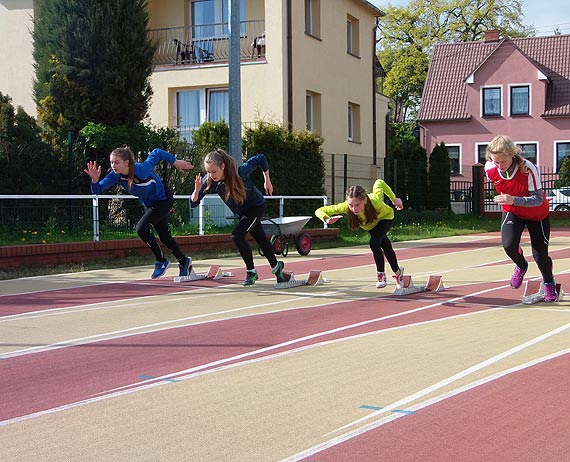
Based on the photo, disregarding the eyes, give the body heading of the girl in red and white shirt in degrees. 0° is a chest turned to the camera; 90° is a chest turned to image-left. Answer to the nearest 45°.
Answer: approximately 45°

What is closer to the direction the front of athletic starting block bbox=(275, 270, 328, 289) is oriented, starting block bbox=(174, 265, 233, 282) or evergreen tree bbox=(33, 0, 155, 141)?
the starting block

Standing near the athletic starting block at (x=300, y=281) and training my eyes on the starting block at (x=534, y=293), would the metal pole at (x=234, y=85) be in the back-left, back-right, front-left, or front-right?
back-left

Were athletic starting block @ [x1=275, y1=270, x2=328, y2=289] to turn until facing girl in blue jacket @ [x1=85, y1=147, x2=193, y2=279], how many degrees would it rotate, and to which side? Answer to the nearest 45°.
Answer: approximately 45° to its right

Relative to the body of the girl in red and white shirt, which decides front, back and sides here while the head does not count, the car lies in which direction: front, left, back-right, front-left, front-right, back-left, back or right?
back-right

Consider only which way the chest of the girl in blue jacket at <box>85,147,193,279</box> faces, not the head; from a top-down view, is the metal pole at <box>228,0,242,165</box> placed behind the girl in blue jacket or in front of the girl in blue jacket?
behind

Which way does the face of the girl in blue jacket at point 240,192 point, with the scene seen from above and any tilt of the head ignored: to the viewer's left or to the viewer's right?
to the viewer's left

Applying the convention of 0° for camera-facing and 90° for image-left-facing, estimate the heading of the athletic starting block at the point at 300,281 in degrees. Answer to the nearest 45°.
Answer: approximately 45°

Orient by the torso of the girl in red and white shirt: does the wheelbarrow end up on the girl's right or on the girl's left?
on the girl's right

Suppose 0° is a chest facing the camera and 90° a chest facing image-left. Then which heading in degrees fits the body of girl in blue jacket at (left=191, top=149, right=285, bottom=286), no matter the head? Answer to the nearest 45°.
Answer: approximately 45°

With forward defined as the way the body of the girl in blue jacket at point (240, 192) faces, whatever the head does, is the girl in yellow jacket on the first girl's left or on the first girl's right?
on the first girl's left

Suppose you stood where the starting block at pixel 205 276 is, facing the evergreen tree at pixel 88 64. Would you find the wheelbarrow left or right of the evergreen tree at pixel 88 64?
right
